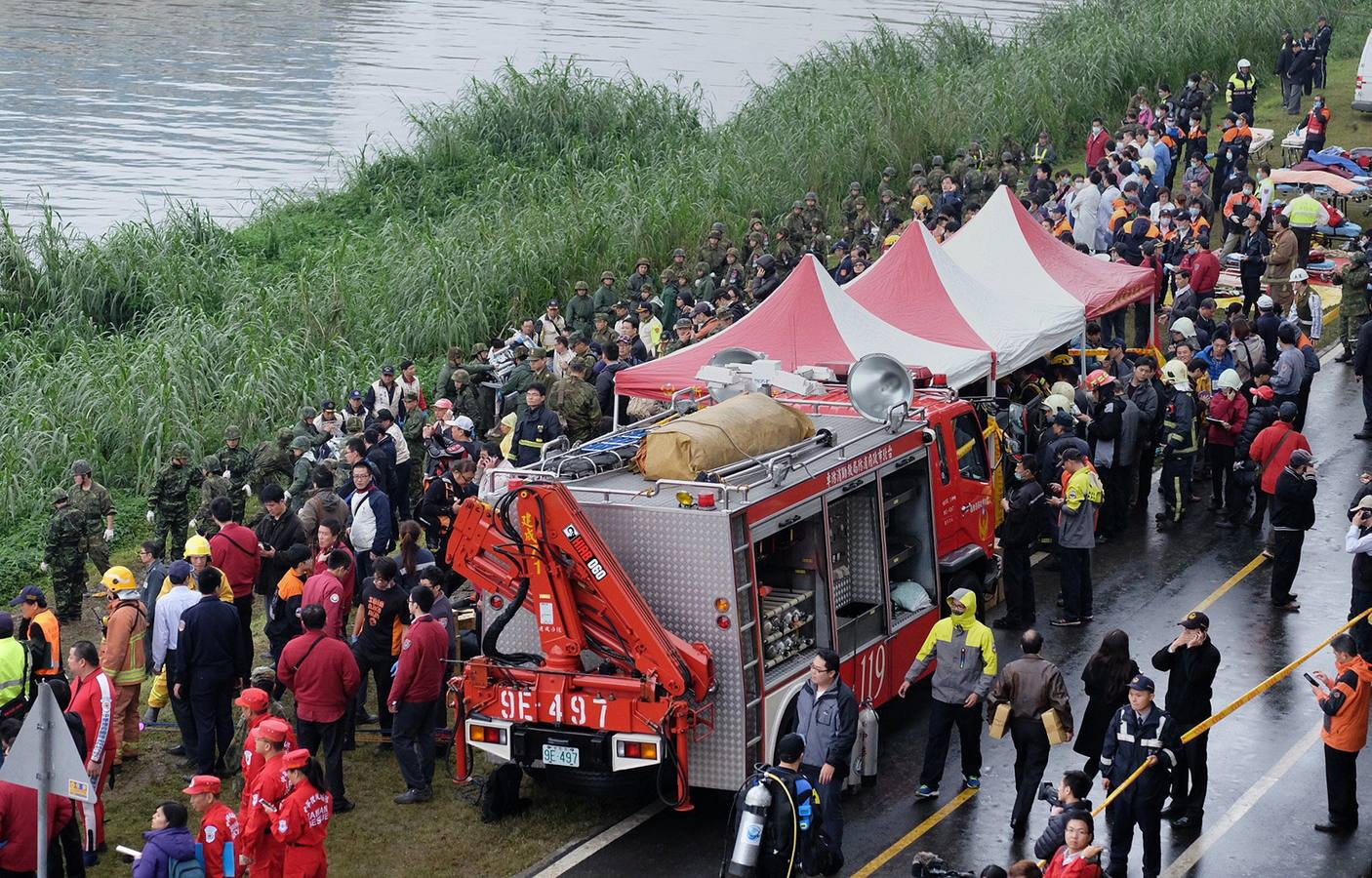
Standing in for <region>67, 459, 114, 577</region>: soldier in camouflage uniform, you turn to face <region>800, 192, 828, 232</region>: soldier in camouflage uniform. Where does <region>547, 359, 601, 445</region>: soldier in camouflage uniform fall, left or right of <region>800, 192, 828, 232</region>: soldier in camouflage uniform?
right

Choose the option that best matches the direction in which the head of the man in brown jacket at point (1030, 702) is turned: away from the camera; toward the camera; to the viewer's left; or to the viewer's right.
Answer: away from the camera

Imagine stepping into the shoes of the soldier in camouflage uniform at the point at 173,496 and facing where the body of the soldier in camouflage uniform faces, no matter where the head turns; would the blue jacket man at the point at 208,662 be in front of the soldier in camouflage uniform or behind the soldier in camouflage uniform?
in front

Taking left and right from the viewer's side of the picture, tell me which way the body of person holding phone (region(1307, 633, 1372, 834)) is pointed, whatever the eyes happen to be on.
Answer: facing to the left of the viewer

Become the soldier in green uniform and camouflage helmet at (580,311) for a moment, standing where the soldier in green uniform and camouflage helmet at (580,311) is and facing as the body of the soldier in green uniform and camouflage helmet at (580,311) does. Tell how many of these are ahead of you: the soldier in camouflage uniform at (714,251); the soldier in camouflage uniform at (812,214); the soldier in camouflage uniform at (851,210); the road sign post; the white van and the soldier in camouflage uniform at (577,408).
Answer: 2

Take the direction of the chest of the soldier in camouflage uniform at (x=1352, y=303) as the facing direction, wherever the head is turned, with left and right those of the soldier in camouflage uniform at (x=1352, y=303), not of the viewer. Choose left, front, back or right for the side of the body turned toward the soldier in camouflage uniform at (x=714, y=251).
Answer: front

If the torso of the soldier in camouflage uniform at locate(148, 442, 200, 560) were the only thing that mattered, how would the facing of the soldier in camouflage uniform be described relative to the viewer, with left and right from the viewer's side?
facing the viewer and to the right of the viewer

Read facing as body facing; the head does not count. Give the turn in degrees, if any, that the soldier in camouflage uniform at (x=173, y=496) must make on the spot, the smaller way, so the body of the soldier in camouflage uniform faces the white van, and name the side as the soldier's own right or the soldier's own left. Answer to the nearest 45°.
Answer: approximately 90° to the soldier's own left

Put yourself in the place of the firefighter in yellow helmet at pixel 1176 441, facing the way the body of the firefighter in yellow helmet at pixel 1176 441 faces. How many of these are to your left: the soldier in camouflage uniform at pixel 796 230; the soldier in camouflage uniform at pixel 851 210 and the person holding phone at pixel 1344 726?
1

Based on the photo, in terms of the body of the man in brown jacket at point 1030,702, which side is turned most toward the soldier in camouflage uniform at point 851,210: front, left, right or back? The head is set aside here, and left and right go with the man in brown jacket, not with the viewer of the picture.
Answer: front

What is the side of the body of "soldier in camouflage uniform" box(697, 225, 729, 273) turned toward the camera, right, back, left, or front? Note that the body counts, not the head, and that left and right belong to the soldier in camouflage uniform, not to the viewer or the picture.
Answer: front

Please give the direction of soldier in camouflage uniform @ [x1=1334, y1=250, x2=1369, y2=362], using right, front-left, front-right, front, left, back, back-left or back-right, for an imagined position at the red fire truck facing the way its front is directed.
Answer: front

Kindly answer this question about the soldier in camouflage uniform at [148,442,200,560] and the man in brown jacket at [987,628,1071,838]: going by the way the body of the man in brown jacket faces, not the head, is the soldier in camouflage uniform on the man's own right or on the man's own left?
on the man's own left

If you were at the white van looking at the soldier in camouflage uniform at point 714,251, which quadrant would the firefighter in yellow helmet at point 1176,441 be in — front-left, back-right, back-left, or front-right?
front-left

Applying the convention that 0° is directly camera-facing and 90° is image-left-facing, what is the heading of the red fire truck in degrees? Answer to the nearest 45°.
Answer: approximately 225°

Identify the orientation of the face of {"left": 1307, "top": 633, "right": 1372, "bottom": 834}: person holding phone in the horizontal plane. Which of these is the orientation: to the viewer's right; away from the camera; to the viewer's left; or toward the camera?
to the viewer's left

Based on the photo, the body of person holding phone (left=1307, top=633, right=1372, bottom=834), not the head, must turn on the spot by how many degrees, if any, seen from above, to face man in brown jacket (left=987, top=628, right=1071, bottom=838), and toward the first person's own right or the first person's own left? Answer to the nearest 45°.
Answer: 0° — they already face them

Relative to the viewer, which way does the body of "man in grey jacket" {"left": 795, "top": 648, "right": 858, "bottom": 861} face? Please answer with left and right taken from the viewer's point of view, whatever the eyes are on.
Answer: facing the viewer and to the left of the viewer

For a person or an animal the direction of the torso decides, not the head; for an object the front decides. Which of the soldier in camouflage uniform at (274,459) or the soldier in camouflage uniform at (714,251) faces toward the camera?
the soldier in camouflage uniform at (714,251)
